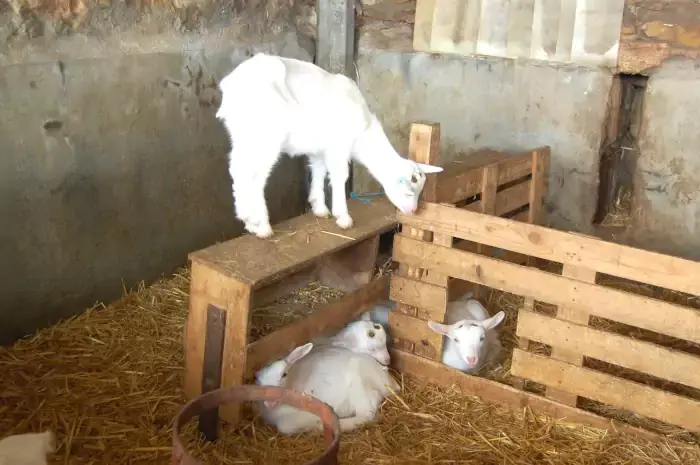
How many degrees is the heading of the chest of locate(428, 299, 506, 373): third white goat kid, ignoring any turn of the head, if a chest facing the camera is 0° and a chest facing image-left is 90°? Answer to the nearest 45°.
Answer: approximately 0°

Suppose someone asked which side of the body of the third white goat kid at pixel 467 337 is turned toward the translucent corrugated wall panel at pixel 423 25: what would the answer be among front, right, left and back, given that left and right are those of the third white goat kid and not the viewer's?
back

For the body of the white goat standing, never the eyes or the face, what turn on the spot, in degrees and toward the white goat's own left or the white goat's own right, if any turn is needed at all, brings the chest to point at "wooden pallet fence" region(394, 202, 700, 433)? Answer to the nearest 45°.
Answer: approximately 90° to the white goat's own right

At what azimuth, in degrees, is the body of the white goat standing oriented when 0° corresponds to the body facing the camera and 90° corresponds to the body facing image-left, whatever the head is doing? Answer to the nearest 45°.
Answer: approximately 225°
